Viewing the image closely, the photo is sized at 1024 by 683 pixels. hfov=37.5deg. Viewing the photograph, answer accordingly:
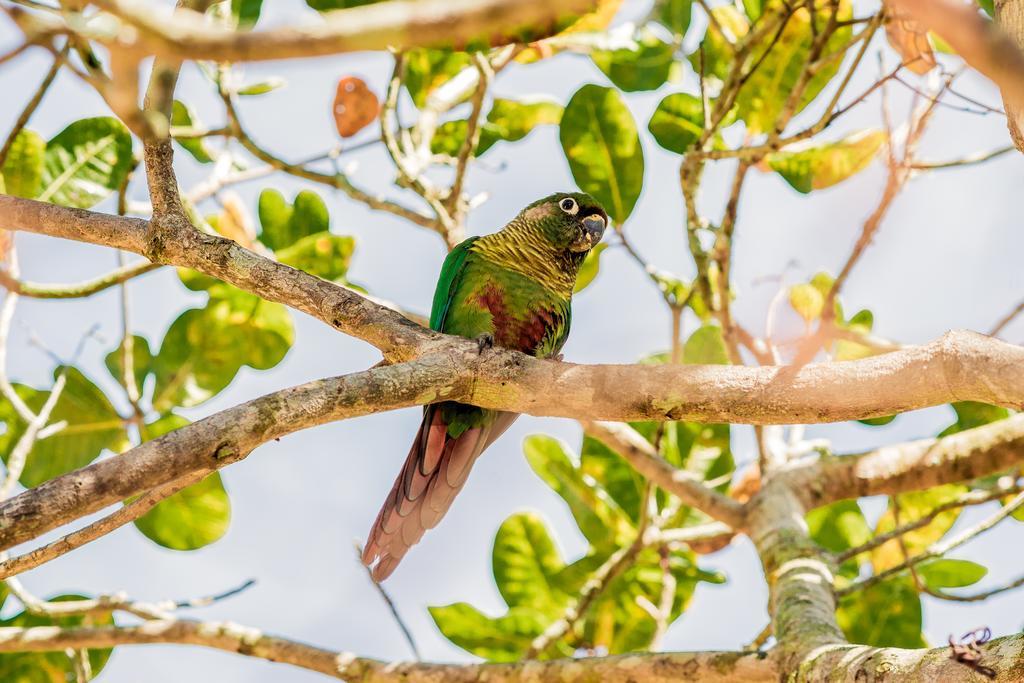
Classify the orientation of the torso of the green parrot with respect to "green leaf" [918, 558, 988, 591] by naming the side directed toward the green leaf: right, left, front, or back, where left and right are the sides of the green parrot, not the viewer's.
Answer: left

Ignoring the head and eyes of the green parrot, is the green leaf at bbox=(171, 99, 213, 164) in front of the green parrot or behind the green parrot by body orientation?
behind

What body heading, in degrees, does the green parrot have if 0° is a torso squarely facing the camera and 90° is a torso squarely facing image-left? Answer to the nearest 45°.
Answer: approximately 315°

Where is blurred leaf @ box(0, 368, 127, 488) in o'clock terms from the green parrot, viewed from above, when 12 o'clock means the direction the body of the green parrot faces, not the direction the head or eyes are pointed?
The blurred leaf is roughly at 5 o'clock from the green parrot.

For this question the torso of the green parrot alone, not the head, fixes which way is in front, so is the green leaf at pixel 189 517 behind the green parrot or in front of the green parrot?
behind

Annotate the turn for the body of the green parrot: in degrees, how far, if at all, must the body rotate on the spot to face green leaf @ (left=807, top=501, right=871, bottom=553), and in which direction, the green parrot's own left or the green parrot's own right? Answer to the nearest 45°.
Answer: approximately 90° to the green parrot's own left

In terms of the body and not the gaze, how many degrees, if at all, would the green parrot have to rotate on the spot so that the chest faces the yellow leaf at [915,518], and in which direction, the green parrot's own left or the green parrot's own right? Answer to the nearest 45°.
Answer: approximately 90° to the green parrot's own left
